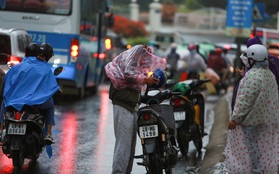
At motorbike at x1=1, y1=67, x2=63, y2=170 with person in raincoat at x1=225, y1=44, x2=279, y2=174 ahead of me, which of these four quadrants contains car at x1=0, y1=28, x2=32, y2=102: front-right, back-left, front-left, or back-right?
back-left

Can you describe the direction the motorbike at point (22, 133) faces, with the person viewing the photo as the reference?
facing away from the viewer

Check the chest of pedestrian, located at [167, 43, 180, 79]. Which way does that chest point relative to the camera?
away from the camera

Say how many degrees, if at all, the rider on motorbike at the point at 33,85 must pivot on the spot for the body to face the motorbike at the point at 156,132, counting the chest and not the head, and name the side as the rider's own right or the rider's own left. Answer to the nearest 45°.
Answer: approximately 135° to the rider's own right

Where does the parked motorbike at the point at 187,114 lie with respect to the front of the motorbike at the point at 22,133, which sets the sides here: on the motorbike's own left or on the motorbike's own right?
on the motorbike's own right

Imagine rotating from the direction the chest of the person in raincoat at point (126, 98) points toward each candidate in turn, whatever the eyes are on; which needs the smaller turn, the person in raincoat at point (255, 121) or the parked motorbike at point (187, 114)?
the person in raincoat

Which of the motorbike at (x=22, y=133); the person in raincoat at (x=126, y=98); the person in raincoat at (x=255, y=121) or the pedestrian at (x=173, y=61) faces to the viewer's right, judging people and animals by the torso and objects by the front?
the person in raincoat at (x=126, y=98)
